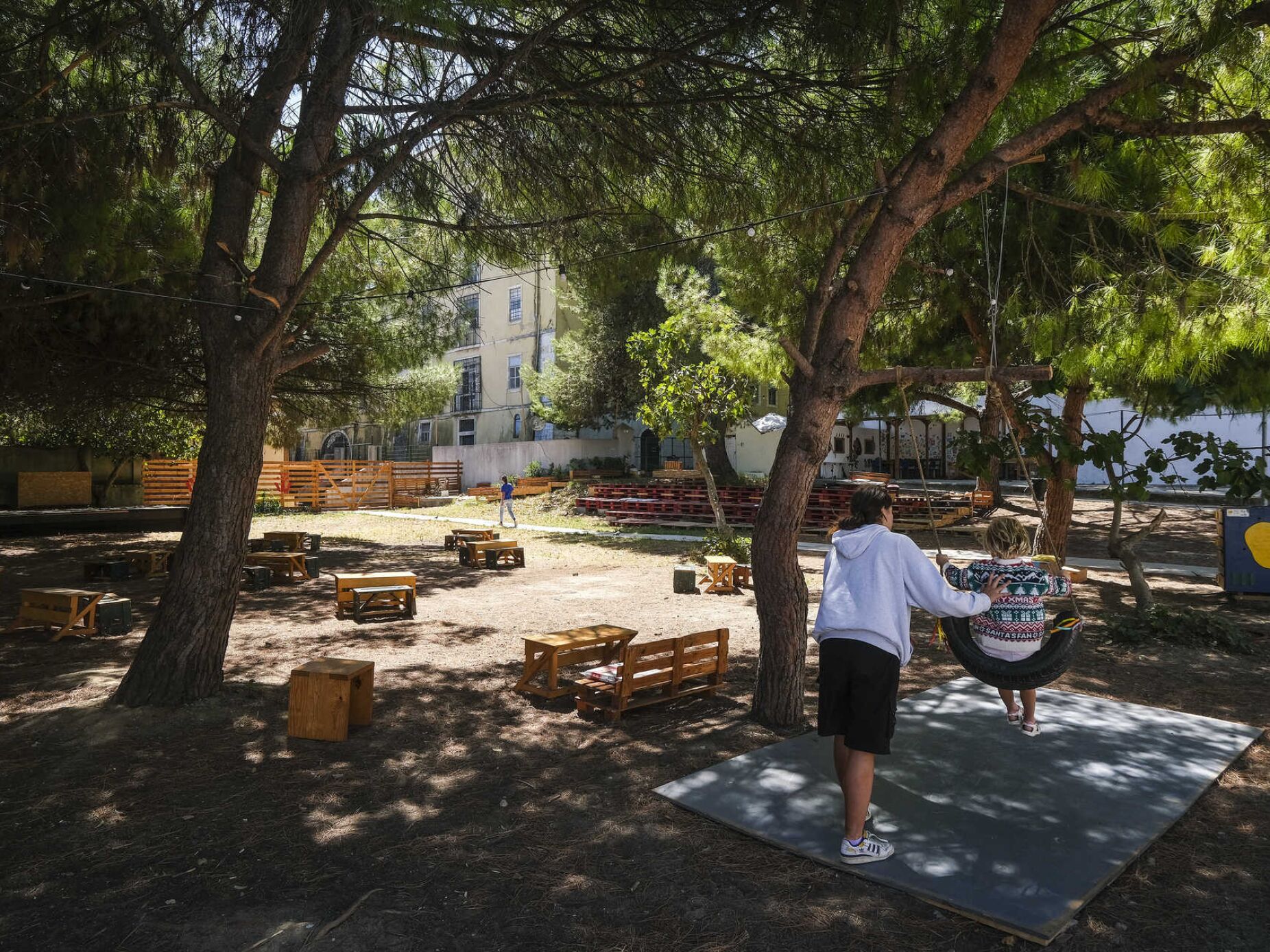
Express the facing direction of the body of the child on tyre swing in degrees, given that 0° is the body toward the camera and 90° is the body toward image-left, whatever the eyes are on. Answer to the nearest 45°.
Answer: approximately 180°

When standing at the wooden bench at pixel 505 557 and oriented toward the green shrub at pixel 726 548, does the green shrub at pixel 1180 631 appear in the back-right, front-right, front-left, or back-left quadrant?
front-right

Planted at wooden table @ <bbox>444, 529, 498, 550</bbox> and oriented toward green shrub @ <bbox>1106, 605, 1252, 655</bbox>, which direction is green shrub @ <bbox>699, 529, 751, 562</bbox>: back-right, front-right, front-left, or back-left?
front-left

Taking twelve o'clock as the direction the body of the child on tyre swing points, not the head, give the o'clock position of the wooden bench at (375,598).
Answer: The wooden bench is roughly at 10 o'clock from the child on tyre swing.

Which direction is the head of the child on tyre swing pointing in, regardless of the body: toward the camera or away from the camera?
away from the camera

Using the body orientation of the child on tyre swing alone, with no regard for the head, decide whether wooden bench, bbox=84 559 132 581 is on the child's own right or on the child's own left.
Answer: on the child's own left

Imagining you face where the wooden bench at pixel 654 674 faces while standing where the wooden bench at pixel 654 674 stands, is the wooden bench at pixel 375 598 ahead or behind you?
ahead

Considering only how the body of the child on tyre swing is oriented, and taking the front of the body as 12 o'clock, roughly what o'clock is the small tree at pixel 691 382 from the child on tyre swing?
The small tree is roughly at 11 o'clock from the child on tyre swing.

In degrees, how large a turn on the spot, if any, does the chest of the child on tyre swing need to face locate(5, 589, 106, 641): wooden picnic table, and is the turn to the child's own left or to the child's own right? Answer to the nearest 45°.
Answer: approximately 90° to the child's own left
